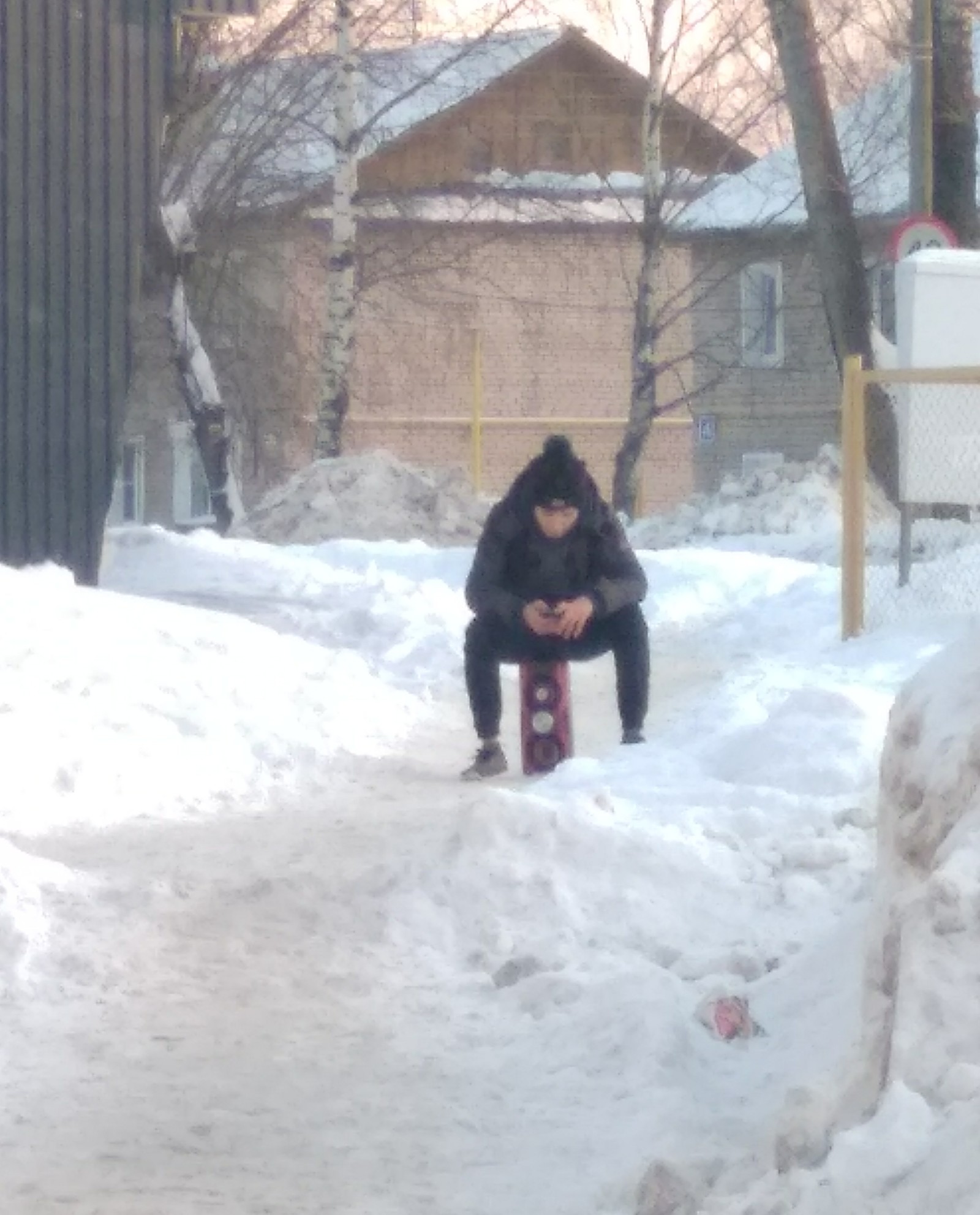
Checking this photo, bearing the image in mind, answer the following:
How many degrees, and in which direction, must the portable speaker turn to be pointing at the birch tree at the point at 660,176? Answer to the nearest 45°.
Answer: approximately 180°

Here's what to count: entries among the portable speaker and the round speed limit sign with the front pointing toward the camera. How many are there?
2

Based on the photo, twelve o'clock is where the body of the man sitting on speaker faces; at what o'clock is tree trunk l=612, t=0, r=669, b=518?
The tree trunk is roughly at 6 o'clock from the man sitting on speaker.

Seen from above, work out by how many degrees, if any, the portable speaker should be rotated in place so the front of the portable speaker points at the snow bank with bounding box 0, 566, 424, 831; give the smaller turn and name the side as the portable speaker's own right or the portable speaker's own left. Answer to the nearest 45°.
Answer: approximately 135° to the portable speaker's own right

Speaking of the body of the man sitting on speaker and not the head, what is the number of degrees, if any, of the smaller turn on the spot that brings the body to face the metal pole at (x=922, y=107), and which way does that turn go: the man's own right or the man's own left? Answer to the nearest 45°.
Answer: approximately 180°

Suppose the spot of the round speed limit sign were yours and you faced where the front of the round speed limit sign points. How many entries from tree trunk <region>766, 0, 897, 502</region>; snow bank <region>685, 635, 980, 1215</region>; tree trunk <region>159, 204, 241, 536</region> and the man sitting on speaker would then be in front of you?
2
